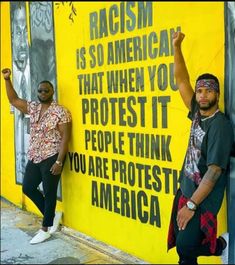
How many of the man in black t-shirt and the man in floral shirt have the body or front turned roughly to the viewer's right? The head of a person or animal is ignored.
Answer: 0

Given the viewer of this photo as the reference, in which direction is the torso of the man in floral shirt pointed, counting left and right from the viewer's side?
facing the viewer and to the left of the viewer

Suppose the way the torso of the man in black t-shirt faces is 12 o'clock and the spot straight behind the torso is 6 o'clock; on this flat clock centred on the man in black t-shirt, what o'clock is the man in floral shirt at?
The man in floral shirt is roughly at 3 o'clock from the man in black t-shirt.

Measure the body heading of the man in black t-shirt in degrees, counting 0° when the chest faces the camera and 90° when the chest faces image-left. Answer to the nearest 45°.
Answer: approximately 45°

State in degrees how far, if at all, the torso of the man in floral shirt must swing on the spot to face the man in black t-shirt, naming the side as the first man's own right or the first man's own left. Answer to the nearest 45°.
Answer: approximately 90° to the first man's own left
